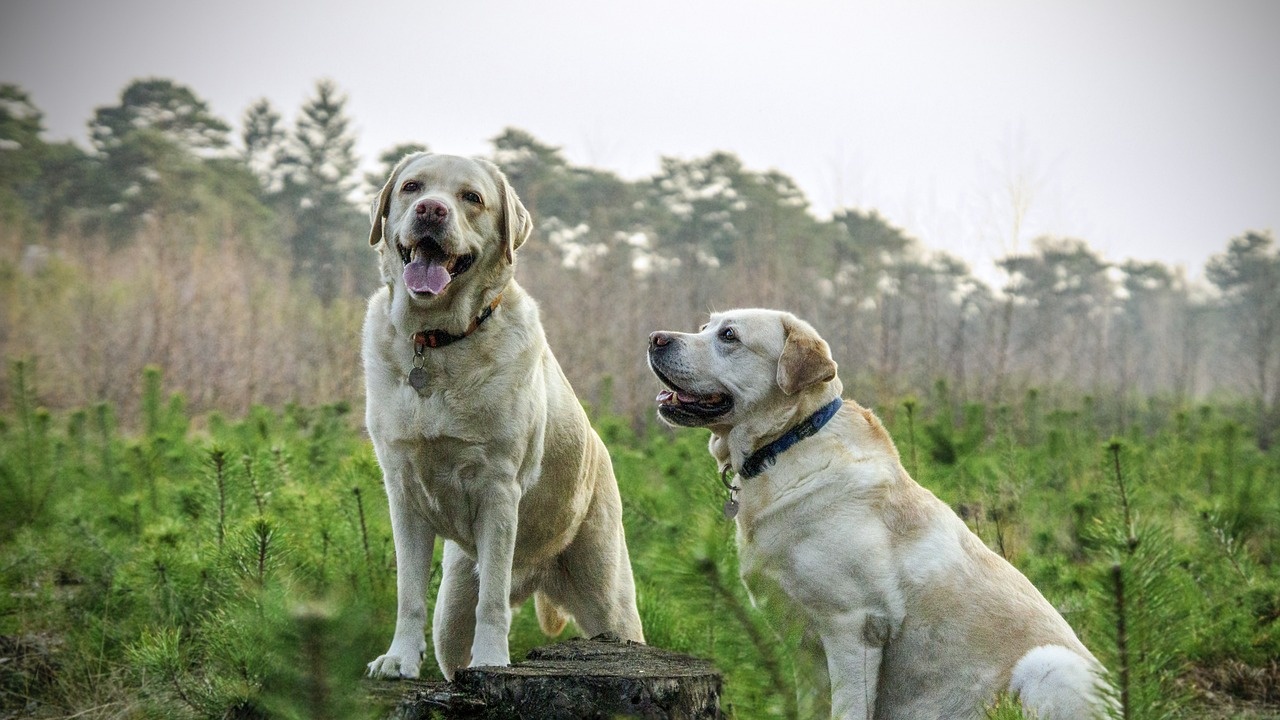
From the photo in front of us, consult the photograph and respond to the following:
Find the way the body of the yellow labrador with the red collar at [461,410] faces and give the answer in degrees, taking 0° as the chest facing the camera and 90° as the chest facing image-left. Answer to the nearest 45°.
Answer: approximately 45°

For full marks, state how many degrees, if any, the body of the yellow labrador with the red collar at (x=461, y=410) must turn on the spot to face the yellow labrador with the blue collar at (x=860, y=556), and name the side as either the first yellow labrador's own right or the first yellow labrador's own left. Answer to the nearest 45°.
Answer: approximately 135° to the first yellow labrador's own left

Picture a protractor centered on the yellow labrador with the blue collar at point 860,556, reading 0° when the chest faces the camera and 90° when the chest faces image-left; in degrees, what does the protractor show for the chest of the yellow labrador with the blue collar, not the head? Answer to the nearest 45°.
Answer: approximately 90°

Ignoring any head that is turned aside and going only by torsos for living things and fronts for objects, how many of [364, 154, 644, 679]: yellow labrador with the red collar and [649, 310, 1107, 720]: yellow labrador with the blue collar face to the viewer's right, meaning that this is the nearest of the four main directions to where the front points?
0

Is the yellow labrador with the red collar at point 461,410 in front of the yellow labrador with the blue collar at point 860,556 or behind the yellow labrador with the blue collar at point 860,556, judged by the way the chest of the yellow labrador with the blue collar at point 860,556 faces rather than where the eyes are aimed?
in front
